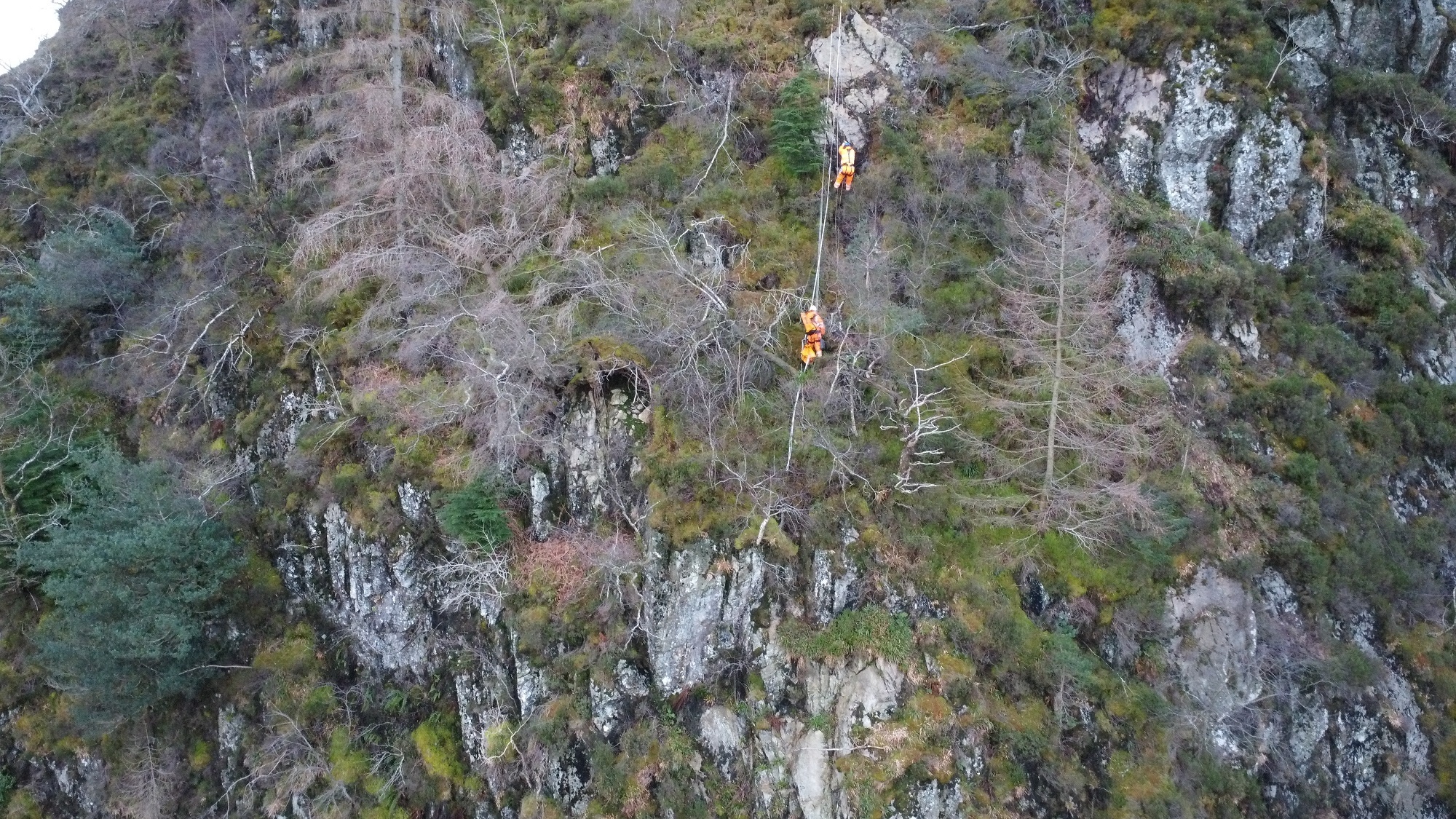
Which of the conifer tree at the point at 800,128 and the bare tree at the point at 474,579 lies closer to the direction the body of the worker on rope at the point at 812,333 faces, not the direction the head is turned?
the conifer tree

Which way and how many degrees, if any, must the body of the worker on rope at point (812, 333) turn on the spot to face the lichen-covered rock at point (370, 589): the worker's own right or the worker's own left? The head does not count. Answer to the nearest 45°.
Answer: approximately 90° to the worker's own left

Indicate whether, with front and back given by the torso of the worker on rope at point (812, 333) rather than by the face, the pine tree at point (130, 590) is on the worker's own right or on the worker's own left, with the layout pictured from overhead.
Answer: on the worker's own left

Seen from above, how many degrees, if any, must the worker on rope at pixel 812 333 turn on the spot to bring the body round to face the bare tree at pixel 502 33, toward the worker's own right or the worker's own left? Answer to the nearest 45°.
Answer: approximately 45° to the worker's own left

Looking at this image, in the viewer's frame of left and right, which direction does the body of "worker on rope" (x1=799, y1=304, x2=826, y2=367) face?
facing away from the viewer

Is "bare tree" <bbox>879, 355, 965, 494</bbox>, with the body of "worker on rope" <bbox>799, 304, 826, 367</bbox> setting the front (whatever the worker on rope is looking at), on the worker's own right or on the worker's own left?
on the worker's own right

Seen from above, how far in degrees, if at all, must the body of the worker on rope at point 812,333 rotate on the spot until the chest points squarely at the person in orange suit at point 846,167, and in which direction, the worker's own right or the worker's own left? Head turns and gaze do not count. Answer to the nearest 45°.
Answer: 0° — they already face them

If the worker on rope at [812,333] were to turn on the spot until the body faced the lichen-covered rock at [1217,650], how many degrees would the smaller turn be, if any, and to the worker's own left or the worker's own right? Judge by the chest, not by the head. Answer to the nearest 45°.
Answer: approximately 135° to the worker's own right

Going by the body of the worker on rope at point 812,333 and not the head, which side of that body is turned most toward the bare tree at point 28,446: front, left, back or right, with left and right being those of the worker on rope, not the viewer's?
left

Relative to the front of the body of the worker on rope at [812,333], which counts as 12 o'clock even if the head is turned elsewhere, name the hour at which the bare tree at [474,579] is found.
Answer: The bare tree is roughly at 8 o'clock from the worker on rope.

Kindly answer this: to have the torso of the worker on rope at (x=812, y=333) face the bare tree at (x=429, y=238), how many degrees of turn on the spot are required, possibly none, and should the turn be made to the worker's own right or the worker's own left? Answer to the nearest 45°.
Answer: approximately 90° to the worker's own left

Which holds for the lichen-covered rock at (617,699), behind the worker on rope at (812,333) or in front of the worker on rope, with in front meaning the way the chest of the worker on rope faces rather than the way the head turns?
behind
